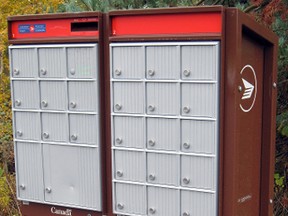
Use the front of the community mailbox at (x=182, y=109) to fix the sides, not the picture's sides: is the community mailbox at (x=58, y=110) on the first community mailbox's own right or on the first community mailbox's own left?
on the first community mailbox's own right

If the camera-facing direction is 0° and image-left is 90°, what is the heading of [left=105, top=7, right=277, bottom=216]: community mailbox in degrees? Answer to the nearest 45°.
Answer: approximately 45°
